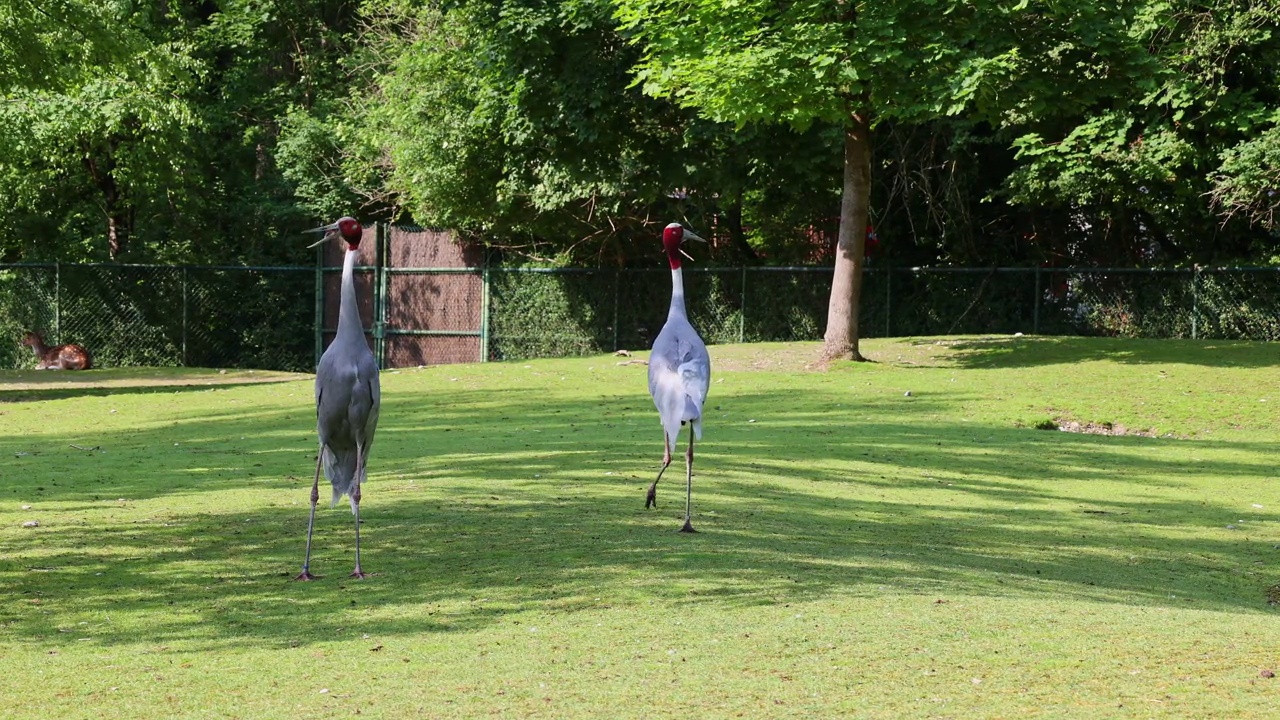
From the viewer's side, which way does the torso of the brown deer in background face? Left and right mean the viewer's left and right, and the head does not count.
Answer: facing to the left of the viewer

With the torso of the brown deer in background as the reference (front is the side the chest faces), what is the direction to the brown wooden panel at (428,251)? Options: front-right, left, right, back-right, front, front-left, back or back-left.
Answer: back

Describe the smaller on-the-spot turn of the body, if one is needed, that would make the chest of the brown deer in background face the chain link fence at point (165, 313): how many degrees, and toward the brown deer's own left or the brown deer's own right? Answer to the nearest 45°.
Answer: approximately 135° to the brown deer's own right

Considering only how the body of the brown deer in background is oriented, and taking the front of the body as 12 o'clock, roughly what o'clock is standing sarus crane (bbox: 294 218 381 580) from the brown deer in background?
The standing sarus crane is roughly at 9 o'clock from the brown deer in background.
